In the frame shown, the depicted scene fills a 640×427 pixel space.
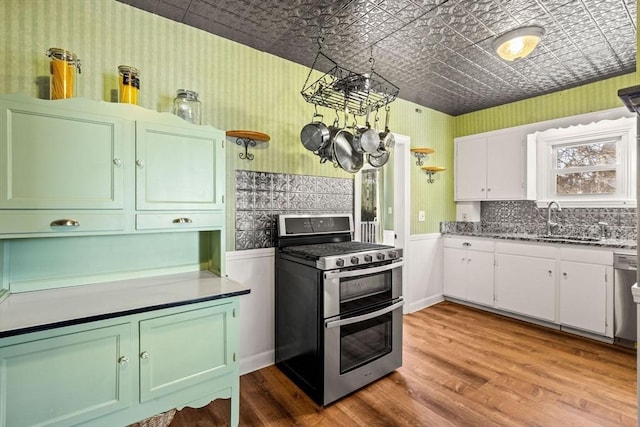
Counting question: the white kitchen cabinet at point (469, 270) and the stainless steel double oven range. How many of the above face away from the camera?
0

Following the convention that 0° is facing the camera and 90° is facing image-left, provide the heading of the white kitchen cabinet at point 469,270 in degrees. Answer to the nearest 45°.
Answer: approximately 45°

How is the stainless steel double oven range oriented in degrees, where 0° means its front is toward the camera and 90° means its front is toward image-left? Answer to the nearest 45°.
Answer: approximately 315°

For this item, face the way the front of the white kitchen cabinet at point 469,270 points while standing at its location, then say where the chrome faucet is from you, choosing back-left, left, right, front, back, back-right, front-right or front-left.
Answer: back-left

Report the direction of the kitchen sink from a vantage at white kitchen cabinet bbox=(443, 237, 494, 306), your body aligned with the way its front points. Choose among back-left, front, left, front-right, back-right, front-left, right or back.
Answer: back-left

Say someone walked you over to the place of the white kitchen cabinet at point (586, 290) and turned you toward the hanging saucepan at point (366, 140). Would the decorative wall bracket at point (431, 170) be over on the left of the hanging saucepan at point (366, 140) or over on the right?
right

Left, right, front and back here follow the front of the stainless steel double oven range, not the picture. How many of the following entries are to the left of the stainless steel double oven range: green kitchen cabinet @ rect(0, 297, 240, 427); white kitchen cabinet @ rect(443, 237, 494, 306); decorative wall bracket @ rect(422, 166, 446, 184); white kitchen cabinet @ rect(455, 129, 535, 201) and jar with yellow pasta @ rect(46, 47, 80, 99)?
3

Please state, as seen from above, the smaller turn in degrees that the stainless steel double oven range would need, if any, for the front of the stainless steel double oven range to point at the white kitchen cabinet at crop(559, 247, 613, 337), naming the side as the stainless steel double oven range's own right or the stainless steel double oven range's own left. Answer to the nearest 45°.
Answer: approximately 45° to the stainless steel double oven range's own left

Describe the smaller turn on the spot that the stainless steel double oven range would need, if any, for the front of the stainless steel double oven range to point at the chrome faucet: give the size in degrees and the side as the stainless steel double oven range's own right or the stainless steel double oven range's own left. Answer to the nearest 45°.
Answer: approximately 90° to the stainless steel double oven range's own left
